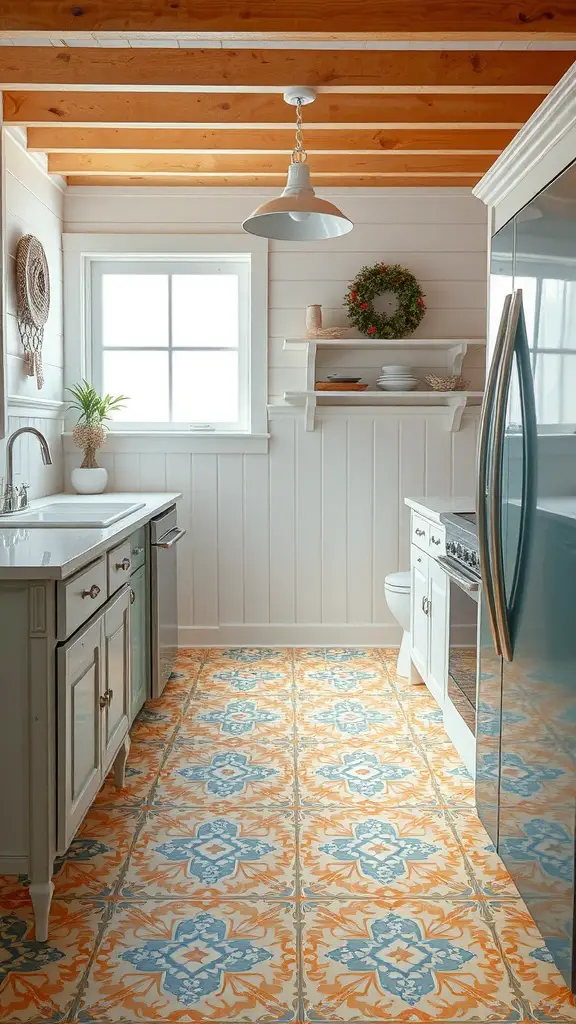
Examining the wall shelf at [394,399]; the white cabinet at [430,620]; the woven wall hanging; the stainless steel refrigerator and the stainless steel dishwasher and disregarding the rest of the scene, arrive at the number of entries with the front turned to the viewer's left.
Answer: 2

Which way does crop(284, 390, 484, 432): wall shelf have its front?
toward the camera

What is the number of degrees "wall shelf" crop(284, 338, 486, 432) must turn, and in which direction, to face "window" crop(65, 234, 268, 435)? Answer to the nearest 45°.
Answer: approximately 90° to its right

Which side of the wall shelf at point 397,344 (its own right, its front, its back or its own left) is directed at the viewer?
front

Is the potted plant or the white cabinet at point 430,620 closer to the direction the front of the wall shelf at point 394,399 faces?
the white cabinet

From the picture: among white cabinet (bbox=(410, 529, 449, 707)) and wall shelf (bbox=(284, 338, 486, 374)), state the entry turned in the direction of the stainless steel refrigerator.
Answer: the wall shelf

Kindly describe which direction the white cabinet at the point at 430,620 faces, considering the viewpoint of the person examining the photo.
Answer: facing to the left of the viewer

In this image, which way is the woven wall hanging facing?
to the viewer's right

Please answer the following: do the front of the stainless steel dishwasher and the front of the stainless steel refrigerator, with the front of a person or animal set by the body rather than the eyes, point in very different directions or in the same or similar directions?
very different directions

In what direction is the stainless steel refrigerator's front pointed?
to the viewer's left
